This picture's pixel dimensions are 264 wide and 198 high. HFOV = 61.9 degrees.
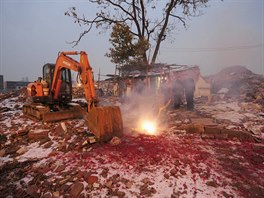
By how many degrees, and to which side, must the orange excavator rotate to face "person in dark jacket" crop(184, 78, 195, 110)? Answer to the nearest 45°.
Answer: approximately 45° to its left

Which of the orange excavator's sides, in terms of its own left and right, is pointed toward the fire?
front

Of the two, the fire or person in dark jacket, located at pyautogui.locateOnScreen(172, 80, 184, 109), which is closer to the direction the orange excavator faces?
the fire

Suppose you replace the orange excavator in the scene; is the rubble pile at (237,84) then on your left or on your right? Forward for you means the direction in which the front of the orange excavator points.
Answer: on your left

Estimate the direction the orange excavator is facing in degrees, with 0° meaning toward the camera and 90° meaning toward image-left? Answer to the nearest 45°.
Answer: approximately 315°

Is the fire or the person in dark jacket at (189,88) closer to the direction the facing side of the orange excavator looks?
the fire

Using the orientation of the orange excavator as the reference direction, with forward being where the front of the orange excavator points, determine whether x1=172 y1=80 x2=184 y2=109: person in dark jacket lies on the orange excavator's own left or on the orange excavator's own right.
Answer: on the orange excavator's own left
